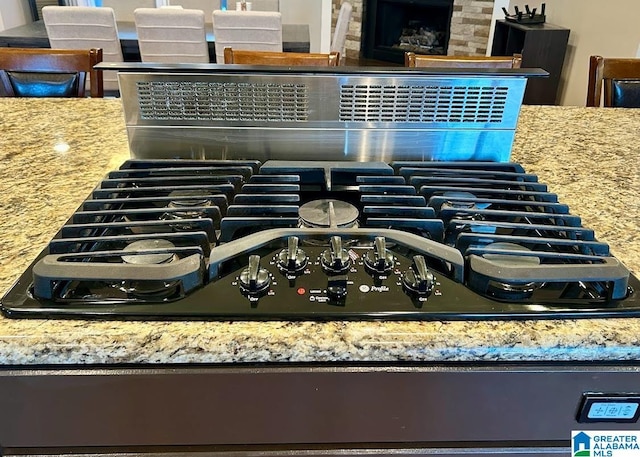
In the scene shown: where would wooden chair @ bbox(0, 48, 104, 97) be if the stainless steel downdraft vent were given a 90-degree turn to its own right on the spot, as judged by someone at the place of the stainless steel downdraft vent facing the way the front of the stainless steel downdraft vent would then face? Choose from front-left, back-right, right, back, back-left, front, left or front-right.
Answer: front-right

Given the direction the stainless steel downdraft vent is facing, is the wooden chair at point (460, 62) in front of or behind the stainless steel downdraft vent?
behind

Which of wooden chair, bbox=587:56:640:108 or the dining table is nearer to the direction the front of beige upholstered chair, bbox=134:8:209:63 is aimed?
the dining table

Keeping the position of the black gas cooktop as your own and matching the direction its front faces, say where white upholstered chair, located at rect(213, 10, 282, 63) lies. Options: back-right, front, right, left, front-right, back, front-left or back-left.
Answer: back

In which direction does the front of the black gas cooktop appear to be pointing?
toward the camera

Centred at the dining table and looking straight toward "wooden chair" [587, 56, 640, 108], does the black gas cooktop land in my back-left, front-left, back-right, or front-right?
front-right

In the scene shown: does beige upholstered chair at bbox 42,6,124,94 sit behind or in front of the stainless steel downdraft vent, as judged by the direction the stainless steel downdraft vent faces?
behind
